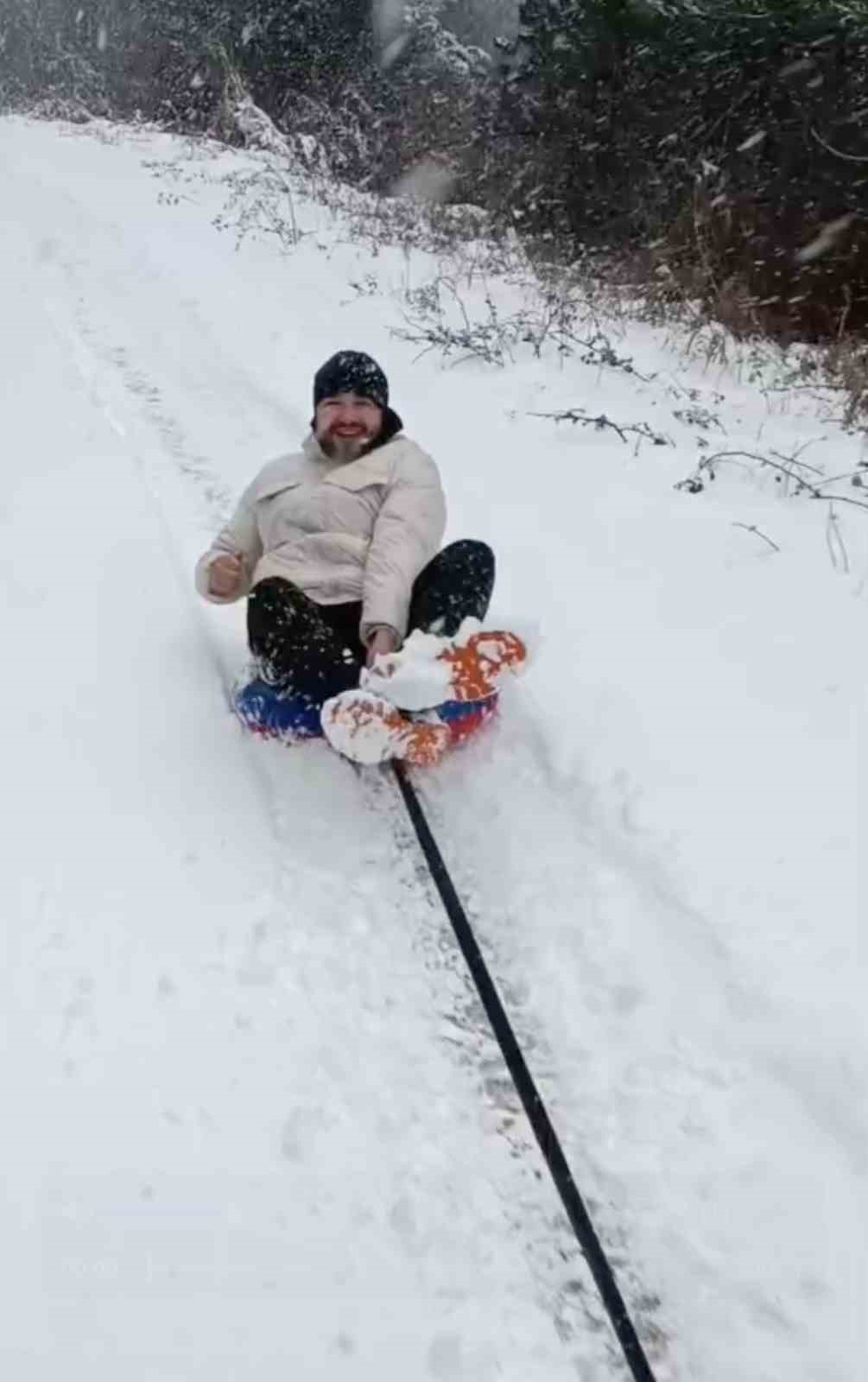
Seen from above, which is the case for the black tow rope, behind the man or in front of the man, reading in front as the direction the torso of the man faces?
in front

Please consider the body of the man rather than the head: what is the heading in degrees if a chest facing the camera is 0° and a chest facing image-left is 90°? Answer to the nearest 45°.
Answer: approximately 0°

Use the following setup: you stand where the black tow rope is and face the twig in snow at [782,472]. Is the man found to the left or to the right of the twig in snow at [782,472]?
left

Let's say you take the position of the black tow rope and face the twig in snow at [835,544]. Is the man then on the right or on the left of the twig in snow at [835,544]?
left

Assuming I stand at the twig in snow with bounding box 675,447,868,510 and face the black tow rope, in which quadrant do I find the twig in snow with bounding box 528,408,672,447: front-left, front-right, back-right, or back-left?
back-right

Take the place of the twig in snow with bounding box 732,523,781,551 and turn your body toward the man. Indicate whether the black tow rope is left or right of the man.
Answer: left

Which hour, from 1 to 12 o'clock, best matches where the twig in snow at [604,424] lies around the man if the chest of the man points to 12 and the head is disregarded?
The twig in snow is roughly at 7 o'clock from the man.

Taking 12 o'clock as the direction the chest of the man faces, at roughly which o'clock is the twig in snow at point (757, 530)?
The twig in snow is roughly at 8 o'clock from the man.

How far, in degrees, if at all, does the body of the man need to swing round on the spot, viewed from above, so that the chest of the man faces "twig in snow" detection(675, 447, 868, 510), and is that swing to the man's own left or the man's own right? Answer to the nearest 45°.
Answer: approximately 135° to the man's own left
